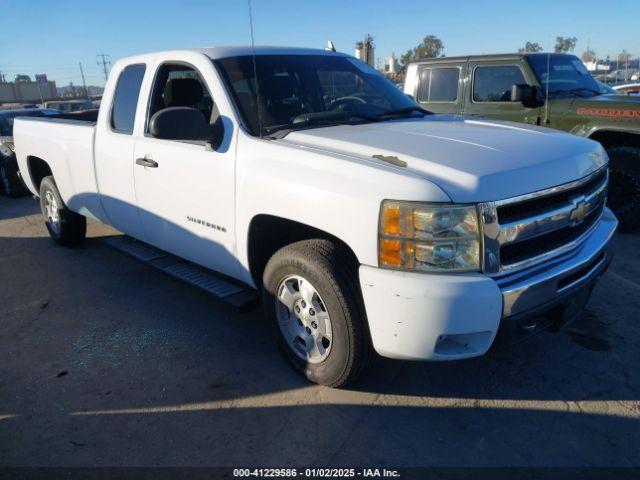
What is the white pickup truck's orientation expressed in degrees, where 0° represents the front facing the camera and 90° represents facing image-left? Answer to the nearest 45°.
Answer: approximately 315°

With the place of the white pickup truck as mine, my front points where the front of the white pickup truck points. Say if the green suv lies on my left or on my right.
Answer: on my left
